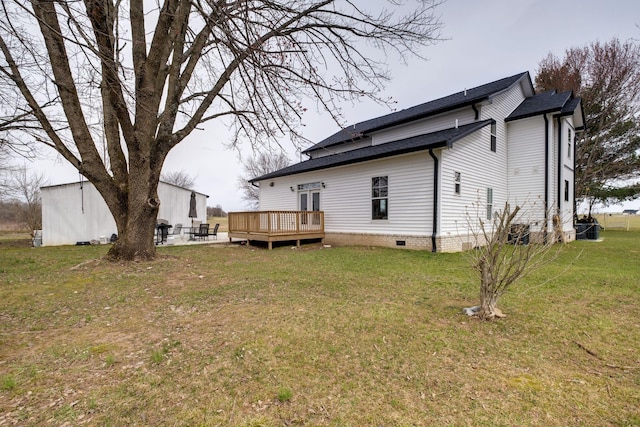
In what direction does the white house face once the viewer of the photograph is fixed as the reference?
facing away from the viewer and to the right of the viewer

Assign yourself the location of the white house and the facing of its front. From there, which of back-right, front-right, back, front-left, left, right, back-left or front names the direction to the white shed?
back-left

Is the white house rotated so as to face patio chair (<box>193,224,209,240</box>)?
no

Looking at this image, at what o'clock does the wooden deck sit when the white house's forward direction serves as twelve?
The wooden deck is roughly at 7 o'clock from the white house.

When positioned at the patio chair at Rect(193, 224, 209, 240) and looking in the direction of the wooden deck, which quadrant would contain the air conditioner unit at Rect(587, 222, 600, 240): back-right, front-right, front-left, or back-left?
front-left
